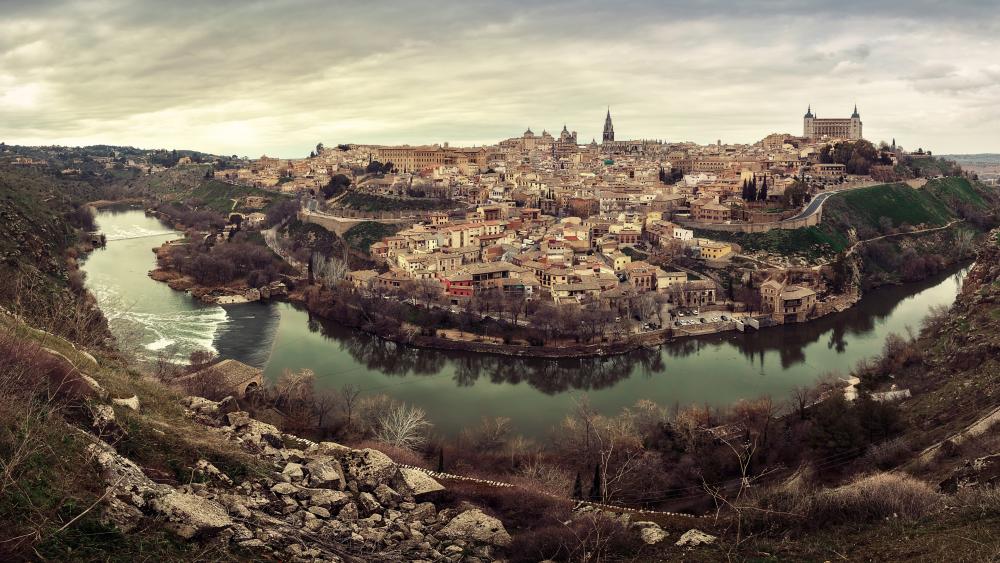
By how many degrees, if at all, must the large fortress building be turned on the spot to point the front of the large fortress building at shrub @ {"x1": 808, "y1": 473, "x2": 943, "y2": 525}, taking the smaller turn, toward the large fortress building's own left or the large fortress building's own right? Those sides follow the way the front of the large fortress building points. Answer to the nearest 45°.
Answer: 0° — it already faces it

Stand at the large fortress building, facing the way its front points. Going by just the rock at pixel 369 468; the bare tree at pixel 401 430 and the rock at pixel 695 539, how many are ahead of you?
3

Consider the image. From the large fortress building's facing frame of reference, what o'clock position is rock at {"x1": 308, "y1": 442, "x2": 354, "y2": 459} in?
The rock is roughly at 12 o'clock from the large fortress building.

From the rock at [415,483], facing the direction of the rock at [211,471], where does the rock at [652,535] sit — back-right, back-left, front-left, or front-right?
back-left

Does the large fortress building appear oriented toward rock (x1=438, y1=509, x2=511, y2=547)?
yes

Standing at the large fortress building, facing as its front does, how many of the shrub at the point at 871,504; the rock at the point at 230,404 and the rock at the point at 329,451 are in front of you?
3

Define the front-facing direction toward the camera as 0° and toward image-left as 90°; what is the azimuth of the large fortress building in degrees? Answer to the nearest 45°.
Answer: approximately 0°
